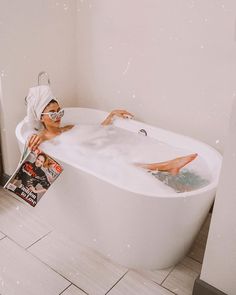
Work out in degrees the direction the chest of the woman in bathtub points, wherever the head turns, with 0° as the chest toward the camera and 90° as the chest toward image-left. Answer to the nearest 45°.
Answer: approximately 315°
